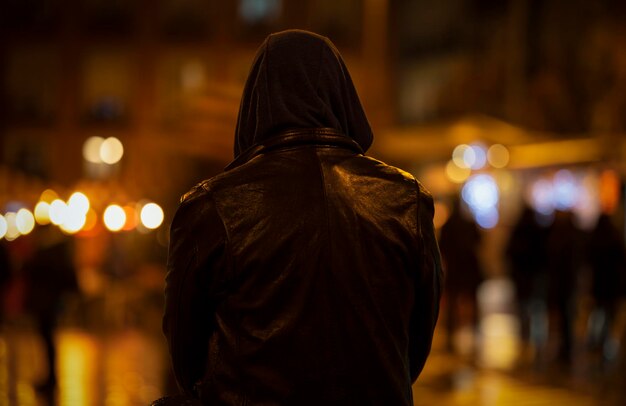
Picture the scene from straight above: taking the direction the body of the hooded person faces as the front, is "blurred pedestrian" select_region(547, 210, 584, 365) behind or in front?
in front

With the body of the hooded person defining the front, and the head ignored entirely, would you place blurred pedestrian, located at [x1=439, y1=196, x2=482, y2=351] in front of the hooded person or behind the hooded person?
in front

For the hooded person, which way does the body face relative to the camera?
away from the camera

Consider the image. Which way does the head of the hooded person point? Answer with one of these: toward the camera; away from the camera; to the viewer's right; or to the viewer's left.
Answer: away from the camera

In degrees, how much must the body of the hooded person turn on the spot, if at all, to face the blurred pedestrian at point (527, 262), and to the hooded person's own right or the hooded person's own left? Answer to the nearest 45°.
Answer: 0° — they already face them

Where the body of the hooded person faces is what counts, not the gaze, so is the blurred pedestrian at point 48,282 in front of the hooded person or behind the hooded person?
in front
